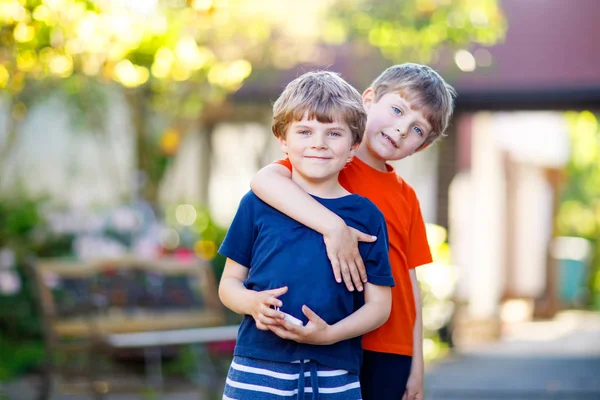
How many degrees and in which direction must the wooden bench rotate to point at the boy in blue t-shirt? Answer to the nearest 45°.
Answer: approximately 45° to its right

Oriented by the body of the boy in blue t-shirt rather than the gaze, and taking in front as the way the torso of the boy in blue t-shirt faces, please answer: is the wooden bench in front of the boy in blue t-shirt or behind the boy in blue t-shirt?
behind

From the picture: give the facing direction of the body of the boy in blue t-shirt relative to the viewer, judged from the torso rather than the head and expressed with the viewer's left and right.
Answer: facing the viewer

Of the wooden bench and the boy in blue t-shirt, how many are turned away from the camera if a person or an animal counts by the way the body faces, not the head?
0

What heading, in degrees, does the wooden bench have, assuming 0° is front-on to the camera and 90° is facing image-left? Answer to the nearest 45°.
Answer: approximately 315°
